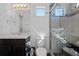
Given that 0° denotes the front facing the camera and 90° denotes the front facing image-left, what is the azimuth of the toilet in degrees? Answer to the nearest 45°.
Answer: approximately 0°
